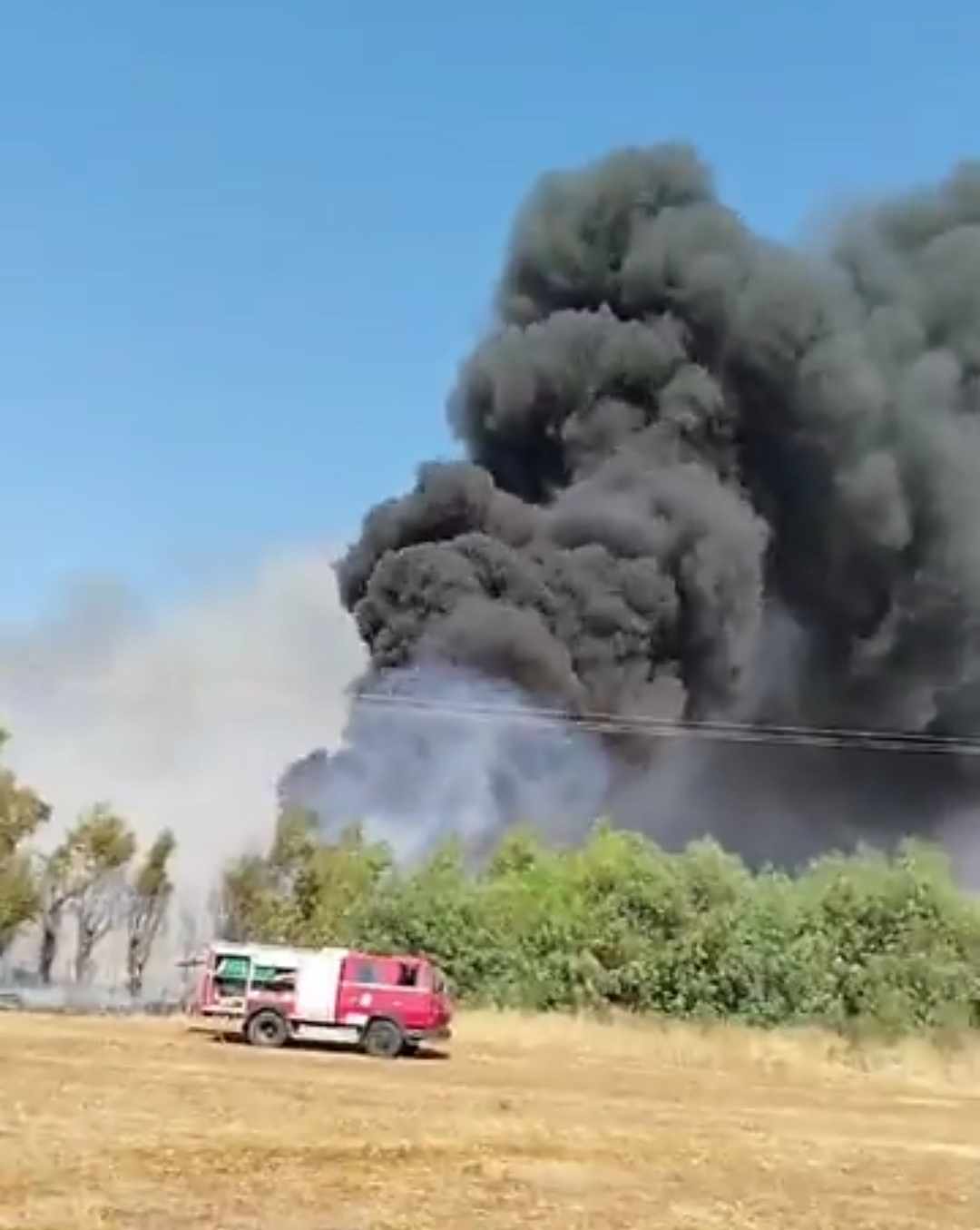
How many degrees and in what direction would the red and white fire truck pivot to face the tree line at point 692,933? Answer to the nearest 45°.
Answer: approximately 45° to its left

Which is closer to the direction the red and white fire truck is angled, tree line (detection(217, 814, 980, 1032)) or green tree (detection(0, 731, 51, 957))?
the tree line

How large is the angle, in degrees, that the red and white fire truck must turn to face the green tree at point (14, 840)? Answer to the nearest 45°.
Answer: approximately 135° to its left

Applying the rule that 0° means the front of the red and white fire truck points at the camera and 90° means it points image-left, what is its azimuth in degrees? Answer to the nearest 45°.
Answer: approximately 270°
